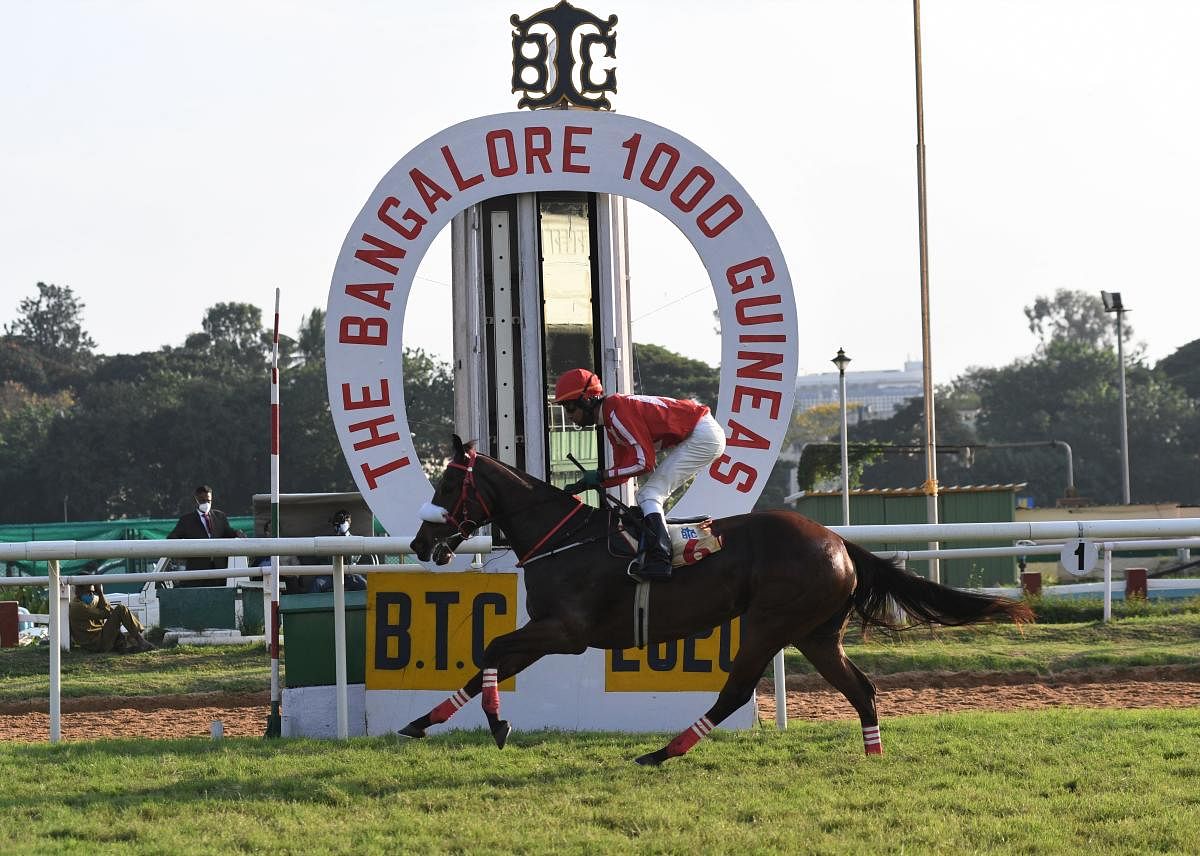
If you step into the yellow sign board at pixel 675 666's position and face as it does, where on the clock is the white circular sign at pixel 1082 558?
The white circular sign is roughly at 9 o'clock from the yellow sign board.

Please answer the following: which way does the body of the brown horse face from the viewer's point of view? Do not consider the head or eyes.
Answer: to the viewer's left

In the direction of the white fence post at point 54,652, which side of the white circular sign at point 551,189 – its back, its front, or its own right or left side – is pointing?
right

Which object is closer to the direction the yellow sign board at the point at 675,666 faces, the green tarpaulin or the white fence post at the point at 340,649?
the white fence post

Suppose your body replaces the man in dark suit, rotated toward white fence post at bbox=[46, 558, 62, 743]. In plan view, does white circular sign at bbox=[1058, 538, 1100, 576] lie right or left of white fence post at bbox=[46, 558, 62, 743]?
left

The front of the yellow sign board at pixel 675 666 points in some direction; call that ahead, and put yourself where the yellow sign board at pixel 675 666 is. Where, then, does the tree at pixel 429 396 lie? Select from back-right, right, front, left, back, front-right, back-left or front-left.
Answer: back

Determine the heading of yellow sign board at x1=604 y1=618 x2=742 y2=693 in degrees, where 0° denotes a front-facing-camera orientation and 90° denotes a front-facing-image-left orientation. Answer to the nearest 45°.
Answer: approximately 0°

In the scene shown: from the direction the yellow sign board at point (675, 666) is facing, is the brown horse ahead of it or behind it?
ahead

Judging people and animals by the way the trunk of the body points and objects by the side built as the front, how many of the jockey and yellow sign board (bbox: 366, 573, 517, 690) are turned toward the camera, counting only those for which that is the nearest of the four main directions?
1

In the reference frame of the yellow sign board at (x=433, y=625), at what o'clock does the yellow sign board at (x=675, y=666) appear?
the yellow sign board at (x=675, y=666) is roughly at 9 o'clock from the yellow sign board at (x=433, y=625).

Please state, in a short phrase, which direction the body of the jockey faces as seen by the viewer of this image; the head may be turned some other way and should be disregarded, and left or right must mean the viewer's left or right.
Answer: facing to the left of the viewer
